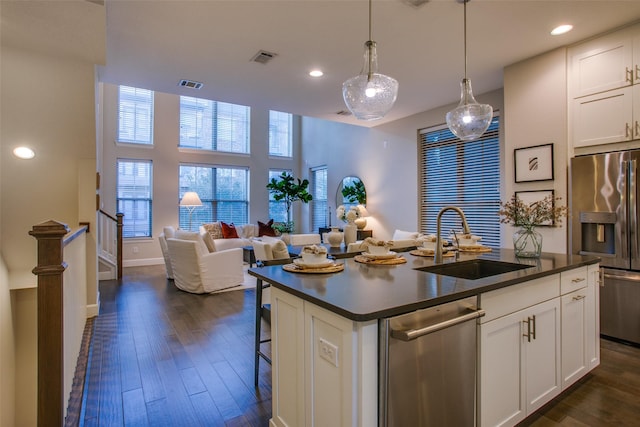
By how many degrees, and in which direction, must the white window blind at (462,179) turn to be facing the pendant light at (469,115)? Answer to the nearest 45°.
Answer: approximately 45° to its left

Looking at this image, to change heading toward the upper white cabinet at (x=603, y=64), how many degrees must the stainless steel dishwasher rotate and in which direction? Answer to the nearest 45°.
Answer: approximately 90° to its left

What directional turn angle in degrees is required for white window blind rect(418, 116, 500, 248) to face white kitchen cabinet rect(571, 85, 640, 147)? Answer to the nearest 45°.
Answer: approximately 90° to its left

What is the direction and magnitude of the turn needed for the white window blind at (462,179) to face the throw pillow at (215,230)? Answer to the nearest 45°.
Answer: approximately 45° to its right

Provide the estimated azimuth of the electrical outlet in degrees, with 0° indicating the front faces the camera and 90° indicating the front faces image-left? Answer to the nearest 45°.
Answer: approximately 45°

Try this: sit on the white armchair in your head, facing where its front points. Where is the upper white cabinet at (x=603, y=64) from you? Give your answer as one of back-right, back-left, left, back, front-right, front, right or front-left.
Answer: right

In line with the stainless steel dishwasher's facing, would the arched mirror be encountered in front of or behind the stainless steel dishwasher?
behind

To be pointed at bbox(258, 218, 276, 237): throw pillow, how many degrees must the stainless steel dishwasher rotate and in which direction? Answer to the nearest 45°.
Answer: approximately 180°

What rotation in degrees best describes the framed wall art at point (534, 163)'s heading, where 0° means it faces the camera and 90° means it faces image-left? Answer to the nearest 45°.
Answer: approximately 45°

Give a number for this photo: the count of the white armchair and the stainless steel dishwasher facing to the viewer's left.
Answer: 0

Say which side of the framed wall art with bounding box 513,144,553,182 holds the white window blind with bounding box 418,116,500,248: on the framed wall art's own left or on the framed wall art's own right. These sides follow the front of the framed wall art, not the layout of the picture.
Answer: on the framed wall art's own right

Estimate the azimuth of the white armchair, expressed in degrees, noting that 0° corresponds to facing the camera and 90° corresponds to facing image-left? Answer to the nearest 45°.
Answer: approximately 225°
